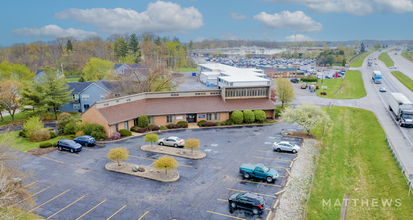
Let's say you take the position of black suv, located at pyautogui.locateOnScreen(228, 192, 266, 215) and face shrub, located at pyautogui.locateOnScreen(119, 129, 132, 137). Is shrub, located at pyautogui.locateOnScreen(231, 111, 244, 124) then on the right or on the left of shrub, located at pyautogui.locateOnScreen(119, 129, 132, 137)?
right

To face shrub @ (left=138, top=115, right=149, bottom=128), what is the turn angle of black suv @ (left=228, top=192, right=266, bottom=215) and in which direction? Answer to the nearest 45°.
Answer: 0° — it already faces it

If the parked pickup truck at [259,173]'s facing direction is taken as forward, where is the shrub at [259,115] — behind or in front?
behind

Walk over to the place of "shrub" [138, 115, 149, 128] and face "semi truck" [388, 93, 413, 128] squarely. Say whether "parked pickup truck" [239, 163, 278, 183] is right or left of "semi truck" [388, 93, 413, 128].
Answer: right

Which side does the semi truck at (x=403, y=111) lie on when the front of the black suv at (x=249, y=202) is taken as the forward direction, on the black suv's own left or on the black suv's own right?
on the black suv's own right

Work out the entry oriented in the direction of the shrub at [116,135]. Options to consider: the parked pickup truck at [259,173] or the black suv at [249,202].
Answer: the black suv
